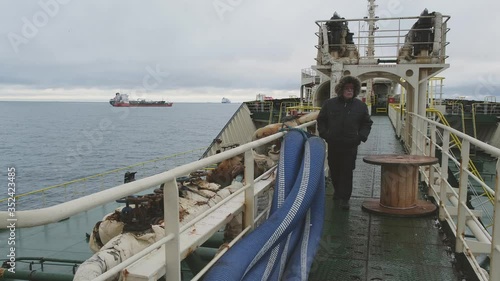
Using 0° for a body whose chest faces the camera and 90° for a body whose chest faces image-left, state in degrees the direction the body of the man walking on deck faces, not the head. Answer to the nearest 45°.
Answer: approximately 0°

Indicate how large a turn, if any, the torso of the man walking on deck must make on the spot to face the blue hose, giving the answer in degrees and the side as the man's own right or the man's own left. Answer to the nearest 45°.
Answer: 0° — they already face it

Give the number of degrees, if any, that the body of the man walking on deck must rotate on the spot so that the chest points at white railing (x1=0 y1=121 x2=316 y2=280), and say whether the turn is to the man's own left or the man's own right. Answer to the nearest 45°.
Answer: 0° — they already face it
